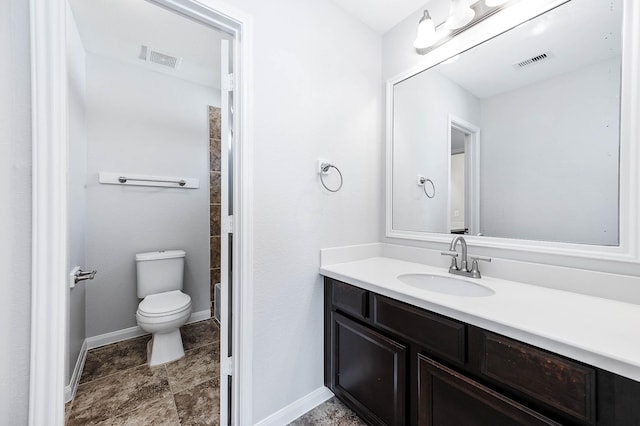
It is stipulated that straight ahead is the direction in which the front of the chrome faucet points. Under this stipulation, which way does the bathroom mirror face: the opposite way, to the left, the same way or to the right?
the same way

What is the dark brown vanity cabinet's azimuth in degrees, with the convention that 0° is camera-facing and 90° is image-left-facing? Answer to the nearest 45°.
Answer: approximately 45°

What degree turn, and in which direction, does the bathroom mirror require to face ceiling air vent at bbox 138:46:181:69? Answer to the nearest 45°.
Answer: approximately 45° to its right

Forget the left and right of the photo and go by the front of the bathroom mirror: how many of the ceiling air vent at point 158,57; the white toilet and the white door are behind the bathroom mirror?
0

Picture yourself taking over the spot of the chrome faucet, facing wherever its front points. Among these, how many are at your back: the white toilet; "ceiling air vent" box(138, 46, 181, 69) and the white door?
0

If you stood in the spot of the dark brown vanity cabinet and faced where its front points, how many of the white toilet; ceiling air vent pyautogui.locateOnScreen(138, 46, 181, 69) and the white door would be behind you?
0

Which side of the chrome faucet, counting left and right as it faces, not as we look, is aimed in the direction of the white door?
front

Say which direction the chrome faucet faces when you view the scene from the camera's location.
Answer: facing the viewer and to the left of the viewer

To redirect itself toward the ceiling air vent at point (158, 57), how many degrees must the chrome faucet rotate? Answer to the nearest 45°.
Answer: approximately 45° to its right

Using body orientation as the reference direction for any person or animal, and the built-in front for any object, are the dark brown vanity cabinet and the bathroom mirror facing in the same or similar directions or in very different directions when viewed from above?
same or similar directions
